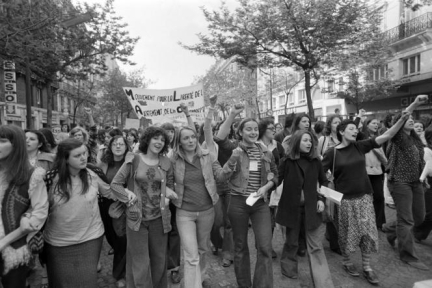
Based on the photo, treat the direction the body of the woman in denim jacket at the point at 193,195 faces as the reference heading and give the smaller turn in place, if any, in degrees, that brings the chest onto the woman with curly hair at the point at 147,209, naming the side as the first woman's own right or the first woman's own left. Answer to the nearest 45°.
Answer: approximately 90° to the first woman's own right

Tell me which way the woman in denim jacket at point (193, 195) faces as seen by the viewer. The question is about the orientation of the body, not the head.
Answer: toward the camera

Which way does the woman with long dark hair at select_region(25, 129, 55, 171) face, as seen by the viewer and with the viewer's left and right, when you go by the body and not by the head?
facing the viewer and to the left of the viewer

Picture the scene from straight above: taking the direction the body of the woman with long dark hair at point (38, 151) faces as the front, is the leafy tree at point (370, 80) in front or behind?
behind

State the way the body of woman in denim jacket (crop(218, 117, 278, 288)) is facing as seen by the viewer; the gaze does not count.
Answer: toward the camera

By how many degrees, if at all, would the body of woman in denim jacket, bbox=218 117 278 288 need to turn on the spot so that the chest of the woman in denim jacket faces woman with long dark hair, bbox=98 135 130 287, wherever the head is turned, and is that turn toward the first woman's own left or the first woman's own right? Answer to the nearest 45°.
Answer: approximately 90° to the first woman's own right

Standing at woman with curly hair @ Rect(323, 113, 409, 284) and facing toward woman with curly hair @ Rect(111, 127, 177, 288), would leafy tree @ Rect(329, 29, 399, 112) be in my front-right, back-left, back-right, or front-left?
back-right

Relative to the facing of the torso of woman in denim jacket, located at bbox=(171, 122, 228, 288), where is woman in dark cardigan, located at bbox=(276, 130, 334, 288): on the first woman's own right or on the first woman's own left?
on the first woman's own left

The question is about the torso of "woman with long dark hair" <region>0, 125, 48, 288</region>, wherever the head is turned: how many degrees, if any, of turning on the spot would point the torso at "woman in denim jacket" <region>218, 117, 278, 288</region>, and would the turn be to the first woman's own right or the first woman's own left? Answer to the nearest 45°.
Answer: approximately 135° to the first woman's own left

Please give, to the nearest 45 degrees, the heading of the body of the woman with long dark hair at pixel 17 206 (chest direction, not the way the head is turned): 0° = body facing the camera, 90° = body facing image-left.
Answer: approximately 45°
